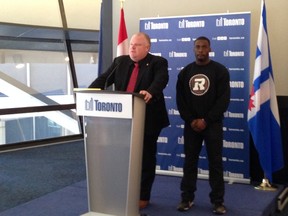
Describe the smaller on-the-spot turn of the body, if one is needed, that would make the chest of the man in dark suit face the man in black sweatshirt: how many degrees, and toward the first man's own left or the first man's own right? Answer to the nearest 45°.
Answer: approximately 135° to the first man's own left

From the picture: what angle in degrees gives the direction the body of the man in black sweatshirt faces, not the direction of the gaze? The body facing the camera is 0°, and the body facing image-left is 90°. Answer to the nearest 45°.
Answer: approximately 0°

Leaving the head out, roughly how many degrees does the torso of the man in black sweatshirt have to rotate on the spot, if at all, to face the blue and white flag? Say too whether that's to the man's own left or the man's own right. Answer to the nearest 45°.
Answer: approximately 135° to the man's own left

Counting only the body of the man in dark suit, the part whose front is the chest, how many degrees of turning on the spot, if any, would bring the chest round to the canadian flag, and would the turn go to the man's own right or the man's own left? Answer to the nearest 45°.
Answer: approximately 135° to the man's own right

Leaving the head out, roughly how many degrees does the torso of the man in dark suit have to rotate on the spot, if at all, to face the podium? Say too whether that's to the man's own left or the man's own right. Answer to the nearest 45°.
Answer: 0° — they already face it

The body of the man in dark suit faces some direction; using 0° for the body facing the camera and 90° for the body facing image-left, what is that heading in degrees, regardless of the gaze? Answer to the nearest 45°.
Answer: approximately 45°

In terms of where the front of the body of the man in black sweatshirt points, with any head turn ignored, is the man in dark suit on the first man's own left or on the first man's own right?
on the first man's own right

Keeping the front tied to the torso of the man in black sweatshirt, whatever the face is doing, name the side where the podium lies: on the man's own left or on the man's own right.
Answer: on the man's own right

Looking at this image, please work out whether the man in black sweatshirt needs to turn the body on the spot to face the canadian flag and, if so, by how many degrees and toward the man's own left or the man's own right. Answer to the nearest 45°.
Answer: approximately 135° to the man's own right

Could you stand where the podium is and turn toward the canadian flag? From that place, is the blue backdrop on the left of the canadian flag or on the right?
right

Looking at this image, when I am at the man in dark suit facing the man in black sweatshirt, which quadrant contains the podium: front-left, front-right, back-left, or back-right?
back-right
